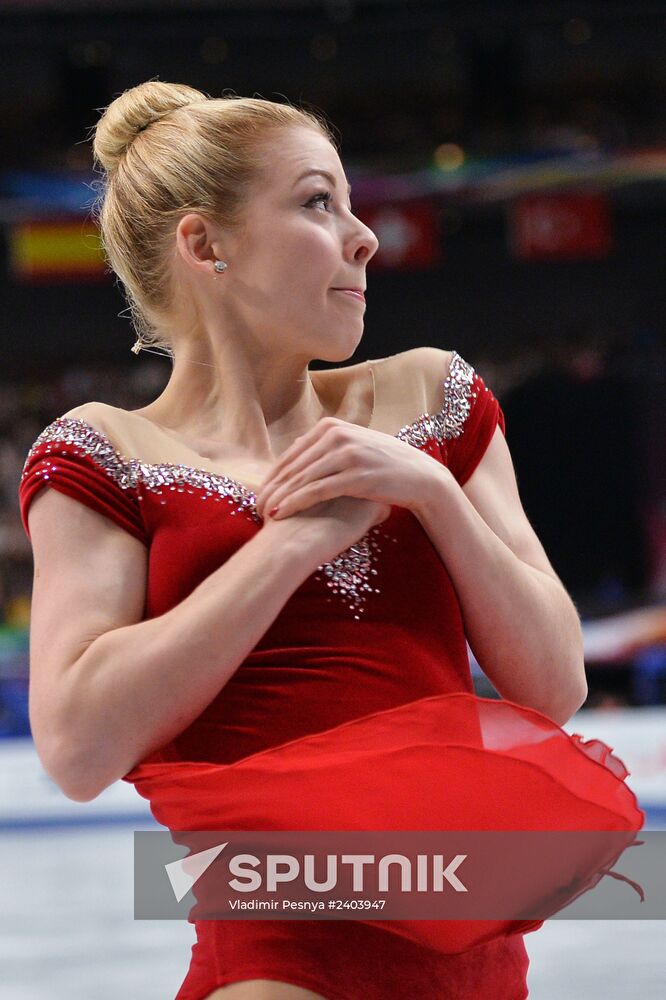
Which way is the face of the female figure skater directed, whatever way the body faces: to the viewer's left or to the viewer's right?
to the viewer's right

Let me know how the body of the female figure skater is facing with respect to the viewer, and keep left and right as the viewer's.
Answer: facing the viewer and to the right of the viewer
